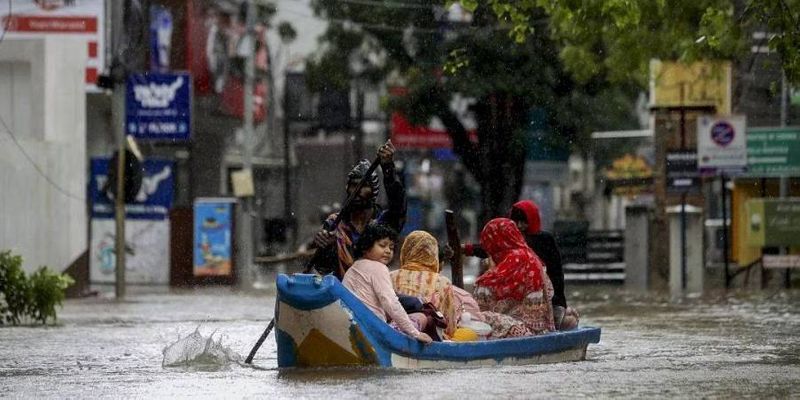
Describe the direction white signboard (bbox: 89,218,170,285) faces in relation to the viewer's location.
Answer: facing the viewer

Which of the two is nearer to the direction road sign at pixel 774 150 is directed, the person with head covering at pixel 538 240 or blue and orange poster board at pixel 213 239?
the person with head covering

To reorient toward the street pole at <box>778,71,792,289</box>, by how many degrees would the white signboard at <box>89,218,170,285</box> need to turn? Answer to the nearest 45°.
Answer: approximately 90° to its left

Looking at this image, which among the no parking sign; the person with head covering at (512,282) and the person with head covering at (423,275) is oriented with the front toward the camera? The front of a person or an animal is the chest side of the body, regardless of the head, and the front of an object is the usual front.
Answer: the no parking sign

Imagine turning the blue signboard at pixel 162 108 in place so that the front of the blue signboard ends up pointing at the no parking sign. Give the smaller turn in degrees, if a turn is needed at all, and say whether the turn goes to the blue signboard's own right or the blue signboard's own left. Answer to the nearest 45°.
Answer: approximately 45° to the blue signboard's own left

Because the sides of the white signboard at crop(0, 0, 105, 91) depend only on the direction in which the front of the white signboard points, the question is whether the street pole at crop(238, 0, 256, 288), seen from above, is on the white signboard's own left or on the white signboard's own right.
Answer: on the white signboard's own left

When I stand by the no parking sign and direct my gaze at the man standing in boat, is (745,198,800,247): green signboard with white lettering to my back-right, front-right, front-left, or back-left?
back-left

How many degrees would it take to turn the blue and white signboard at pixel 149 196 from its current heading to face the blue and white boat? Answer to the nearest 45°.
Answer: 0° — it already faces it

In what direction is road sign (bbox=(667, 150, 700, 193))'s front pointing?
toward the camera

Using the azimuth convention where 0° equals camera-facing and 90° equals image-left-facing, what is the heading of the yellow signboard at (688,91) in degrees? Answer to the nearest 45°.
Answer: approximately 0°

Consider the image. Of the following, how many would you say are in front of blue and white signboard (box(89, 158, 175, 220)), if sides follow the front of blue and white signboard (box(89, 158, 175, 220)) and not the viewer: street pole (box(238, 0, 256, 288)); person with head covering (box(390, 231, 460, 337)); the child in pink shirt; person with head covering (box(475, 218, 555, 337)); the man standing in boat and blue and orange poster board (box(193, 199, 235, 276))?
4
